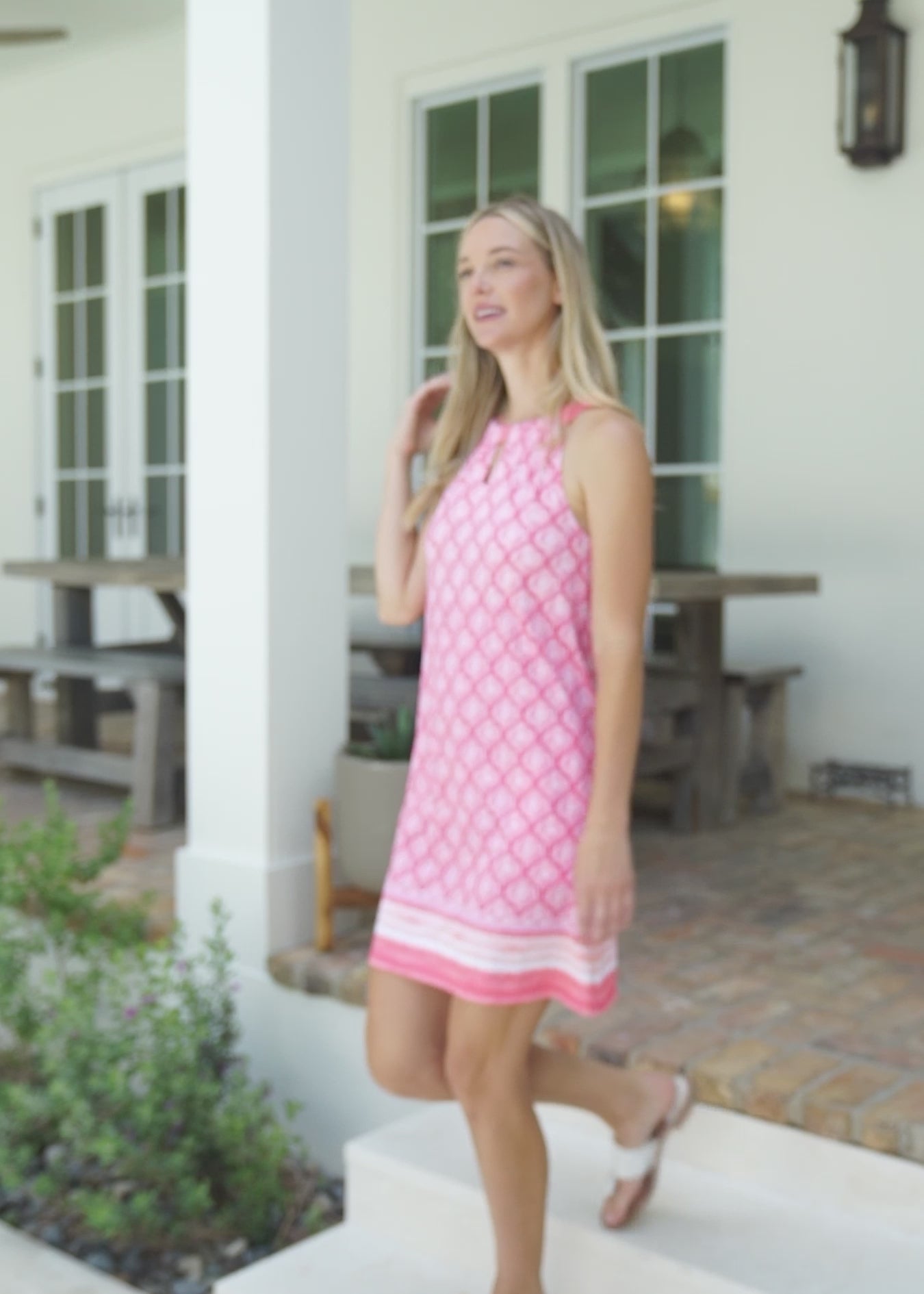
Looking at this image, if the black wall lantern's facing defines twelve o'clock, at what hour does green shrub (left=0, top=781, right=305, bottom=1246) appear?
The green shrub is roughly at 1 o'clock from the black wall lantern.

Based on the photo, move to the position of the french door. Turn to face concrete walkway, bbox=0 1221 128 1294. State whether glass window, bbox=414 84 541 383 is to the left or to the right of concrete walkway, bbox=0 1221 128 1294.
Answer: left

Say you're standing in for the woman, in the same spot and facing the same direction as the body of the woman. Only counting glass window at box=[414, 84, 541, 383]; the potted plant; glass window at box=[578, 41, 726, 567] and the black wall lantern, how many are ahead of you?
0

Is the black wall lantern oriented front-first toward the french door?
no

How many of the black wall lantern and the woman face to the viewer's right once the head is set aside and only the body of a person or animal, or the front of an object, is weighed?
0

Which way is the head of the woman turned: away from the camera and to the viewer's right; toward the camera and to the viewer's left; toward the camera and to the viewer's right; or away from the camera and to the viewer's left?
toward the camera and to the viewer's left

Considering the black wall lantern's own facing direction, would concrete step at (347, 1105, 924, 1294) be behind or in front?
in front

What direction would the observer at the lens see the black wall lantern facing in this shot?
facing the viewer

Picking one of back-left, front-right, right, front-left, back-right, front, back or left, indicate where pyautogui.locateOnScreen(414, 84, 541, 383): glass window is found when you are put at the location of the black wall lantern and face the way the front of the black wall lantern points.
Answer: back-right

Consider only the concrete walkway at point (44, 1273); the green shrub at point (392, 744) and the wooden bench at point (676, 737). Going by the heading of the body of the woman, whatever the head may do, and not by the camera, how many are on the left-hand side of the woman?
0

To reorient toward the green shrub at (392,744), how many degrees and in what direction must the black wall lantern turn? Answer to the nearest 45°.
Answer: approximately 45° to its right

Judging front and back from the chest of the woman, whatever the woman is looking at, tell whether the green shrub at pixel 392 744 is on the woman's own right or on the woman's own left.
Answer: on the woman's own right

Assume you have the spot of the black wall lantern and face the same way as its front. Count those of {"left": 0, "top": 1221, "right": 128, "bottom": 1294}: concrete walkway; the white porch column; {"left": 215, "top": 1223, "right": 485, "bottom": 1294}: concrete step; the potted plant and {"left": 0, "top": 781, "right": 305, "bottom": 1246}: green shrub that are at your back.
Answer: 0

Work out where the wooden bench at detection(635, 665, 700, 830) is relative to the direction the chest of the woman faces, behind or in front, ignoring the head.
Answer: behind
